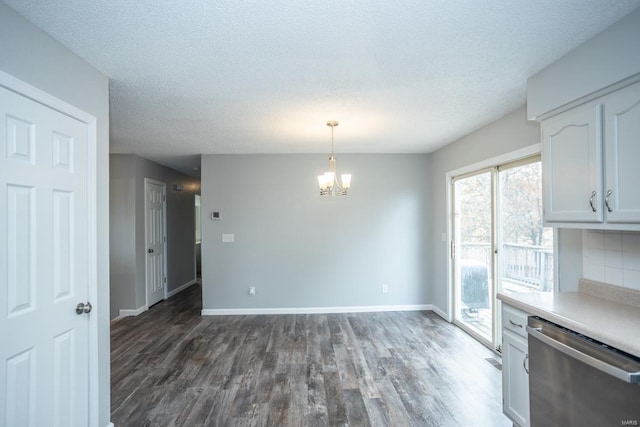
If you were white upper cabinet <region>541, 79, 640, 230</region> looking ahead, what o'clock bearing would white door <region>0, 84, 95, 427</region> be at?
The white door is roughly at 12 o'clock from the white upper cabinet.

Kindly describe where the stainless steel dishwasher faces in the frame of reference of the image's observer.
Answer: facing the viewer and to the left of the viewer

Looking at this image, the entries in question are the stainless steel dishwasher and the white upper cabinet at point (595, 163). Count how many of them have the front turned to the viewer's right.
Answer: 0

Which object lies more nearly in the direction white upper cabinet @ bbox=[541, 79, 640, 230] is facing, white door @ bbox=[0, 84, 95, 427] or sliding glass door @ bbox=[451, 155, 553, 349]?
the white door

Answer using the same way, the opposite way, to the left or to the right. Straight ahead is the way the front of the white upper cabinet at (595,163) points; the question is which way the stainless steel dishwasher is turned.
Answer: the same way

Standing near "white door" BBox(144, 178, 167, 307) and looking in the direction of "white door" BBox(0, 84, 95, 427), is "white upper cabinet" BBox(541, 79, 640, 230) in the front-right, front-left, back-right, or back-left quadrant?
front-left

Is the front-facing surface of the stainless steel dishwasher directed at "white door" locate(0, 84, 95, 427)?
yes

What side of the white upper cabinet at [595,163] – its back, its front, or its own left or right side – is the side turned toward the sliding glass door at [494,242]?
right

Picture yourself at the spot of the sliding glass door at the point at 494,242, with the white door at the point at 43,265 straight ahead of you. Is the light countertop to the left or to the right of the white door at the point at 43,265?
left

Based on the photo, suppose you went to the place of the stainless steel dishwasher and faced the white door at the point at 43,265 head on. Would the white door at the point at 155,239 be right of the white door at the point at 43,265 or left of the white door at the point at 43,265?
right

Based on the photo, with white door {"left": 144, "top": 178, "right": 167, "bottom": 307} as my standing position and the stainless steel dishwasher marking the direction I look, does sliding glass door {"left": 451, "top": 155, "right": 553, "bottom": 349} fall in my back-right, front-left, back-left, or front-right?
front-left

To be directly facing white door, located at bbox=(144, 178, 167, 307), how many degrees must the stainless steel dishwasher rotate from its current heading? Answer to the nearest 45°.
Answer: approximately 45° to its right
